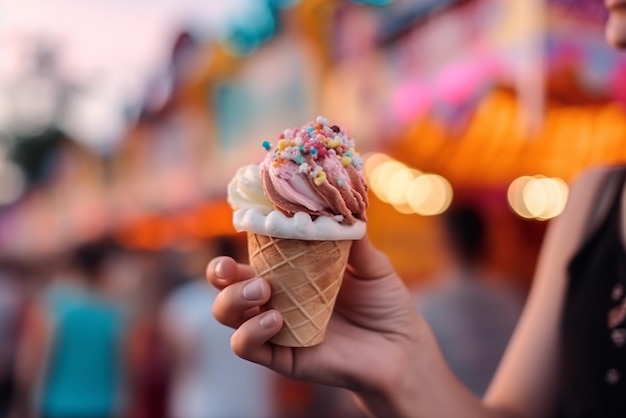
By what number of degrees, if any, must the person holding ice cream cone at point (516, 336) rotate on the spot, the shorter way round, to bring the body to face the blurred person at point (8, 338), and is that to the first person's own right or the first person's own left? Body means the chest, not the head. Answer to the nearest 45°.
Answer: approximately 90° to the first person's own right

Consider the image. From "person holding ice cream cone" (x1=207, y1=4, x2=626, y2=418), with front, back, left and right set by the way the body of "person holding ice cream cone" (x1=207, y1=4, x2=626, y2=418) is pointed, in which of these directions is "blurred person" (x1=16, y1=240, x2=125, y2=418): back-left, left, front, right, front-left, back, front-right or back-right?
right

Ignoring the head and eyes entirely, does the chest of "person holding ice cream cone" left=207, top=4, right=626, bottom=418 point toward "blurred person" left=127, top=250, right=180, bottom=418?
no

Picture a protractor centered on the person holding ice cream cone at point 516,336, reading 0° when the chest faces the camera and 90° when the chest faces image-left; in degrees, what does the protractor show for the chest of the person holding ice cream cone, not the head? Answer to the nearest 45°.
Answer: approximately 45°

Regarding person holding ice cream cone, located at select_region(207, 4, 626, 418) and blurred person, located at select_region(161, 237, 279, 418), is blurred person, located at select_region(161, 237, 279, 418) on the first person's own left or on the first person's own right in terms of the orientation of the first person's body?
on the first person's own right

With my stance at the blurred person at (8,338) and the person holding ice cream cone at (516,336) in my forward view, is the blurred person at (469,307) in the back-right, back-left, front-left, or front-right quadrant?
front-left
